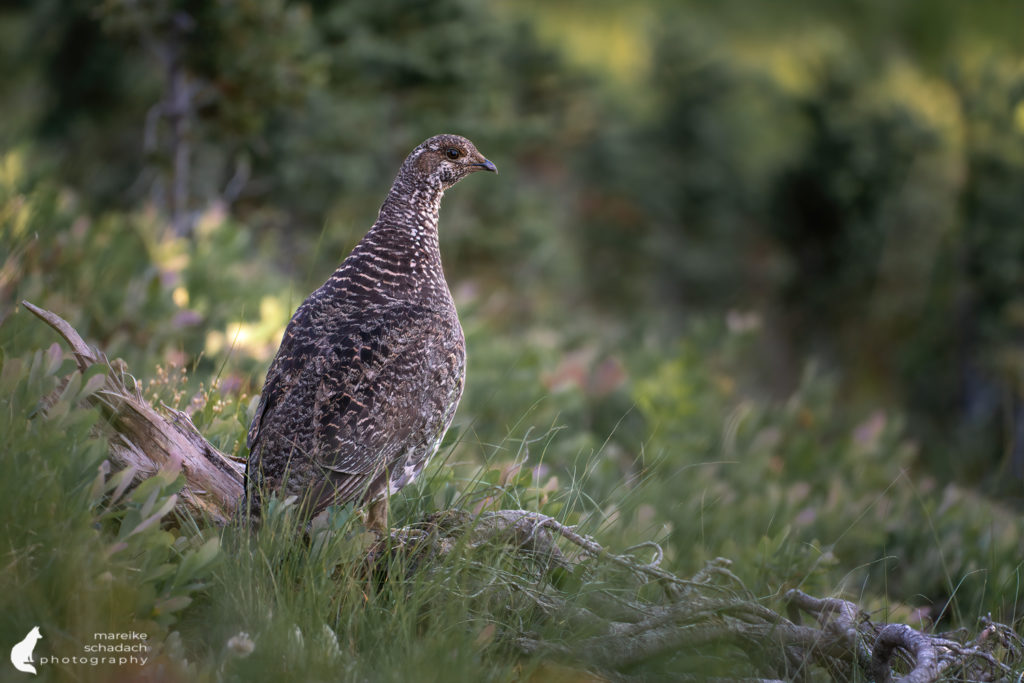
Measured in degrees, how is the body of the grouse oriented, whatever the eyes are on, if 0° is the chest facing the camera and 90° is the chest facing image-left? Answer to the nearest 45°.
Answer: approximately 225°
